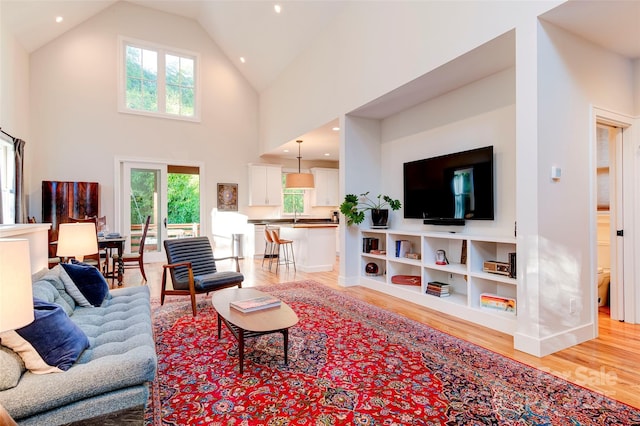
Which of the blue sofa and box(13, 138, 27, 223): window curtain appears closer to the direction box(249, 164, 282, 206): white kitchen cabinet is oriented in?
the blue sofa

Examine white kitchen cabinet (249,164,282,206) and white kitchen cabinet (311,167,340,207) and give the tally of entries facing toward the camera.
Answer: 2

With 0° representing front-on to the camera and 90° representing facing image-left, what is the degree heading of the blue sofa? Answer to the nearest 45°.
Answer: approximately 270°

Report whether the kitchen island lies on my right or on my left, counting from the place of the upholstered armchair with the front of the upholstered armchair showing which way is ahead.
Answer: on my left

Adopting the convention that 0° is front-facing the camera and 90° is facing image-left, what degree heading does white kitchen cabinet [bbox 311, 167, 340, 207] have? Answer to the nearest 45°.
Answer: approximately 0°

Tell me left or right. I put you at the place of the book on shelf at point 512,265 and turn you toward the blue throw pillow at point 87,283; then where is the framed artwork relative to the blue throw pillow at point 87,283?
right

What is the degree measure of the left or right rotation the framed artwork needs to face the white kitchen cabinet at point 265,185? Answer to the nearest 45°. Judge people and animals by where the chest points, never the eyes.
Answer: approximately 90° to its left

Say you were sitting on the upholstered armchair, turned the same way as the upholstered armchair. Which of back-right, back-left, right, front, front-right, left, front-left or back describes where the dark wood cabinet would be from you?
back

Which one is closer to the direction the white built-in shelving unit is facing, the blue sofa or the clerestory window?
the blue sofa
